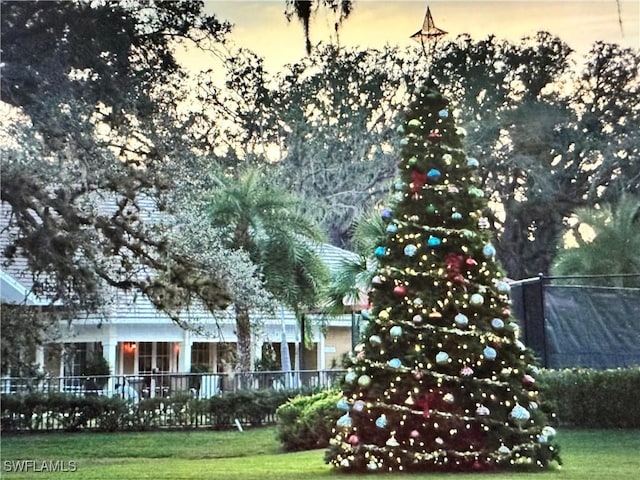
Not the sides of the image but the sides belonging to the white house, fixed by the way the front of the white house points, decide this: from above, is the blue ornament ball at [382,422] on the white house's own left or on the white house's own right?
on the white house's own left

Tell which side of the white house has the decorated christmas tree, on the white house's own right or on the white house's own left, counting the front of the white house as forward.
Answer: on the white house's own left

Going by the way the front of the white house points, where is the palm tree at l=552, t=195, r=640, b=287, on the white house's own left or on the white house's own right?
on the white house's own left

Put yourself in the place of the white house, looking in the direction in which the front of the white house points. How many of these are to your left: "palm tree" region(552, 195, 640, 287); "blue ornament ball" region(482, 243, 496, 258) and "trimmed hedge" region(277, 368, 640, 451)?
3

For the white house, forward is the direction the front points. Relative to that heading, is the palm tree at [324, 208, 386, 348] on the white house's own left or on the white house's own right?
on the white house's own left

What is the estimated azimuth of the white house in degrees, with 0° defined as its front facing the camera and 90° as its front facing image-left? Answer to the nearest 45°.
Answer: approximately 0°
